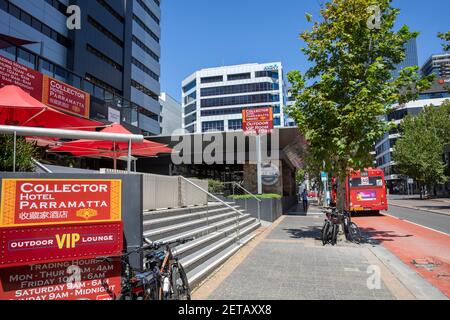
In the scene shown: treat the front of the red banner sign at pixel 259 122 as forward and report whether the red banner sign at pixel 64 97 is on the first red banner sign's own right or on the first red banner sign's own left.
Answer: on the first red banner sign's own right

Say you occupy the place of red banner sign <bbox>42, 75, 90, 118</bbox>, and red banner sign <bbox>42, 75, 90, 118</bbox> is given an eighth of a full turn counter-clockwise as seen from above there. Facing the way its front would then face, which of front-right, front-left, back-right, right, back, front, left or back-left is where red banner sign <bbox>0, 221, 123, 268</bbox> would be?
right

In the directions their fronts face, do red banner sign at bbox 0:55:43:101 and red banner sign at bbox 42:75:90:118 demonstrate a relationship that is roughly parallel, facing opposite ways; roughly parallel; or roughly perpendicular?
roughly parallel

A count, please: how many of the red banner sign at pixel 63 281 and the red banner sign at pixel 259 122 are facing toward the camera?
2

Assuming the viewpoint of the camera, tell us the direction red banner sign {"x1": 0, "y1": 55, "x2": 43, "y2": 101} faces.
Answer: facing the viewer and to the right of the viewer

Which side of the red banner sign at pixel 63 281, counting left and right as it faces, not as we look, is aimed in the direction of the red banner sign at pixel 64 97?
back

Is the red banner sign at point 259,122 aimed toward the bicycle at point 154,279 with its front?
yes

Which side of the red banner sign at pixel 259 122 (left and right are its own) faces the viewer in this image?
front

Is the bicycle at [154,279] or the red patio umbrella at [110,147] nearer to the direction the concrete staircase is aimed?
the bicycle

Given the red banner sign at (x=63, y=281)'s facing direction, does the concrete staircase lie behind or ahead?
behind

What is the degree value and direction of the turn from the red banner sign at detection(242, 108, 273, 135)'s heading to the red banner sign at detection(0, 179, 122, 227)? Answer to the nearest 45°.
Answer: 0° — it already faces it

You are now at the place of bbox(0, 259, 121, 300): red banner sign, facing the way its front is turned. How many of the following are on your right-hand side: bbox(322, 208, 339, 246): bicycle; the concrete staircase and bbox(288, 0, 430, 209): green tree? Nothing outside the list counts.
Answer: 0

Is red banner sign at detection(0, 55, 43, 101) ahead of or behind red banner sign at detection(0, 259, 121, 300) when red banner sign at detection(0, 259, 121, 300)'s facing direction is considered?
behind

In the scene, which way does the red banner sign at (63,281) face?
toward the camera

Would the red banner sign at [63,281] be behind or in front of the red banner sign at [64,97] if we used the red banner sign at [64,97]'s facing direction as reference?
in front
